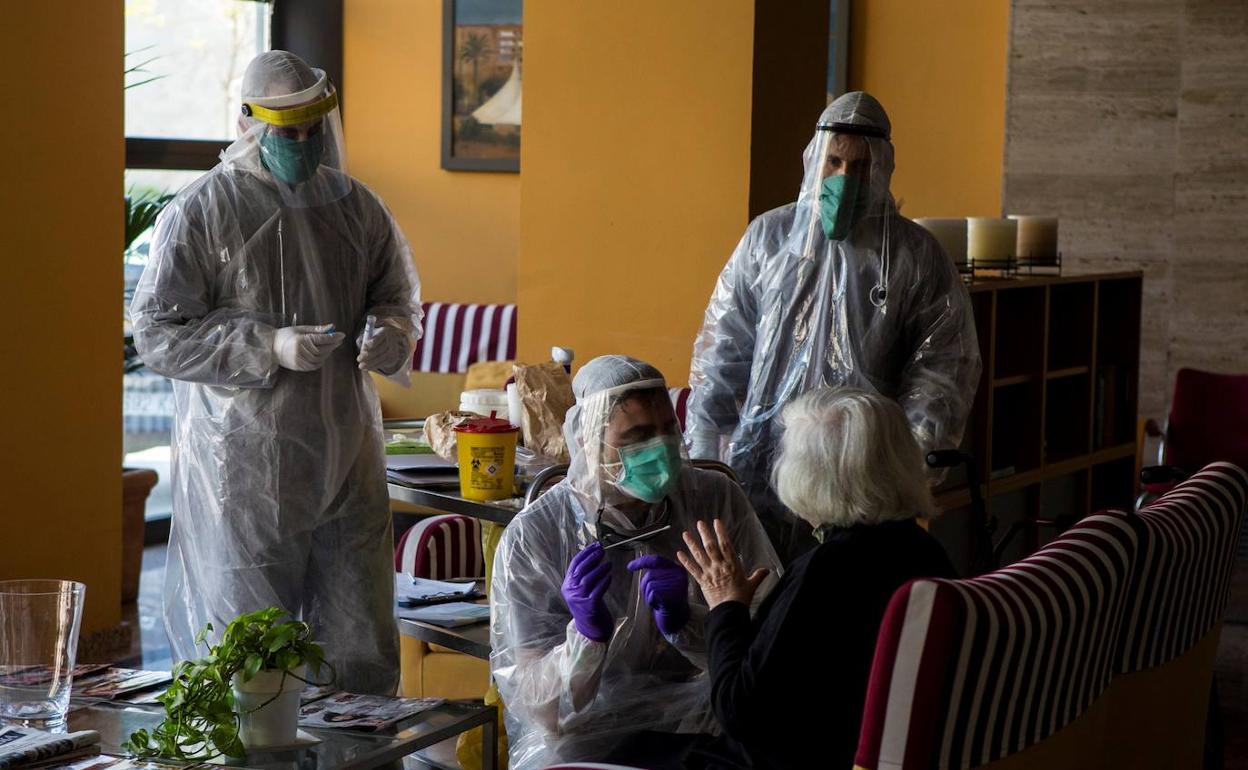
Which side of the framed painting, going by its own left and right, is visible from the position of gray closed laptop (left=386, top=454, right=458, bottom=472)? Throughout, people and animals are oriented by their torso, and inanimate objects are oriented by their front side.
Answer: front

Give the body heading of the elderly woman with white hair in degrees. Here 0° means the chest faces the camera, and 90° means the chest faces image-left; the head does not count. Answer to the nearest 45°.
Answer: approximately 135°

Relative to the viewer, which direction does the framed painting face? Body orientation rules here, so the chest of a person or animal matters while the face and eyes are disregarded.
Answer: toward the camera

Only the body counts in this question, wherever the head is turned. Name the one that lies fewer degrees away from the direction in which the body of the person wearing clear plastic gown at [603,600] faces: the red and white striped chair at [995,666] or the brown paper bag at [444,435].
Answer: the red and white striped chair

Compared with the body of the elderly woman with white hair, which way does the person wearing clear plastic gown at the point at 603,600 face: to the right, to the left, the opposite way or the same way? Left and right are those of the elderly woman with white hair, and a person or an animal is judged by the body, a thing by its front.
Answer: the opposite way

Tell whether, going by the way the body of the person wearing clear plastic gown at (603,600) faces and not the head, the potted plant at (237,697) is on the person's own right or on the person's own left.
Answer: on the person's own right

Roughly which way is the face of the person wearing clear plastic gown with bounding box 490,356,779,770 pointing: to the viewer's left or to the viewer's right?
to the viewer's right

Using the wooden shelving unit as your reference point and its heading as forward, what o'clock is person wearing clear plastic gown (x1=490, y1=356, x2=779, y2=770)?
The person wearing clear plastic gown is roughly at 2 o'clock from the wooden shelving unit.

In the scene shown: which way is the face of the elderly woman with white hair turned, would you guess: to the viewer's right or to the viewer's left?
to the viewer's left

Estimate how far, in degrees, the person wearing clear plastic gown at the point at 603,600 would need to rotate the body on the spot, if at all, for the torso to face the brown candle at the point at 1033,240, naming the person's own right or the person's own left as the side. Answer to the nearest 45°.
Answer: approximately 90° to the person's own left

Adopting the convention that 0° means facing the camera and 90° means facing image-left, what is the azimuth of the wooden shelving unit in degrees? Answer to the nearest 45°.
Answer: approximately 315°

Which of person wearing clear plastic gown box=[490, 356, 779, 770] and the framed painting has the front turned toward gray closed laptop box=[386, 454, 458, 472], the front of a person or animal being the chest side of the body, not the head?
the framed painting

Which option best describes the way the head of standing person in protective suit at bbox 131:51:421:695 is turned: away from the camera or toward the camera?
toward the camera

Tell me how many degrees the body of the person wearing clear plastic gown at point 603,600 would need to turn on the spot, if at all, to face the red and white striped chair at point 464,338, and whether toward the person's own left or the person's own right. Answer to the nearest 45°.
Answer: approximately 135° to the person's own left

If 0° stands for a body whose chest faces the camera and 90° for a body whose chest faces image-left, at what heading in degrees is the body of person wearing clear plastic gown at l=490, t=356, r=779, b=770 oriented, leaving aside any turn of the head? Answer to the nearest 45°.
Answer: approximately 315°

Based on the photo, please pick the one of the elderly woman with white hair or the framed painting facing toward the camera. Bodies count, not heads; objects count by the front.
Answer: the framed painting

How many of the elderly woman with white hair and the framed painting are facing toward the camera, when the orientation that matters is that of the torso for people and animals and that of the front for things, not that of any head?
1

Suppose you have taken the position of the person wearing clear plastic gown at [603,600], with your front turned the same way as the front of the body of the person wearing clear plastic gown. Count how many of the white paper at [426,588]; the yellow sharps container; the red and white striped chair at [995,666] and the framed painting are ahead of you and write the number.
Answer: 1
